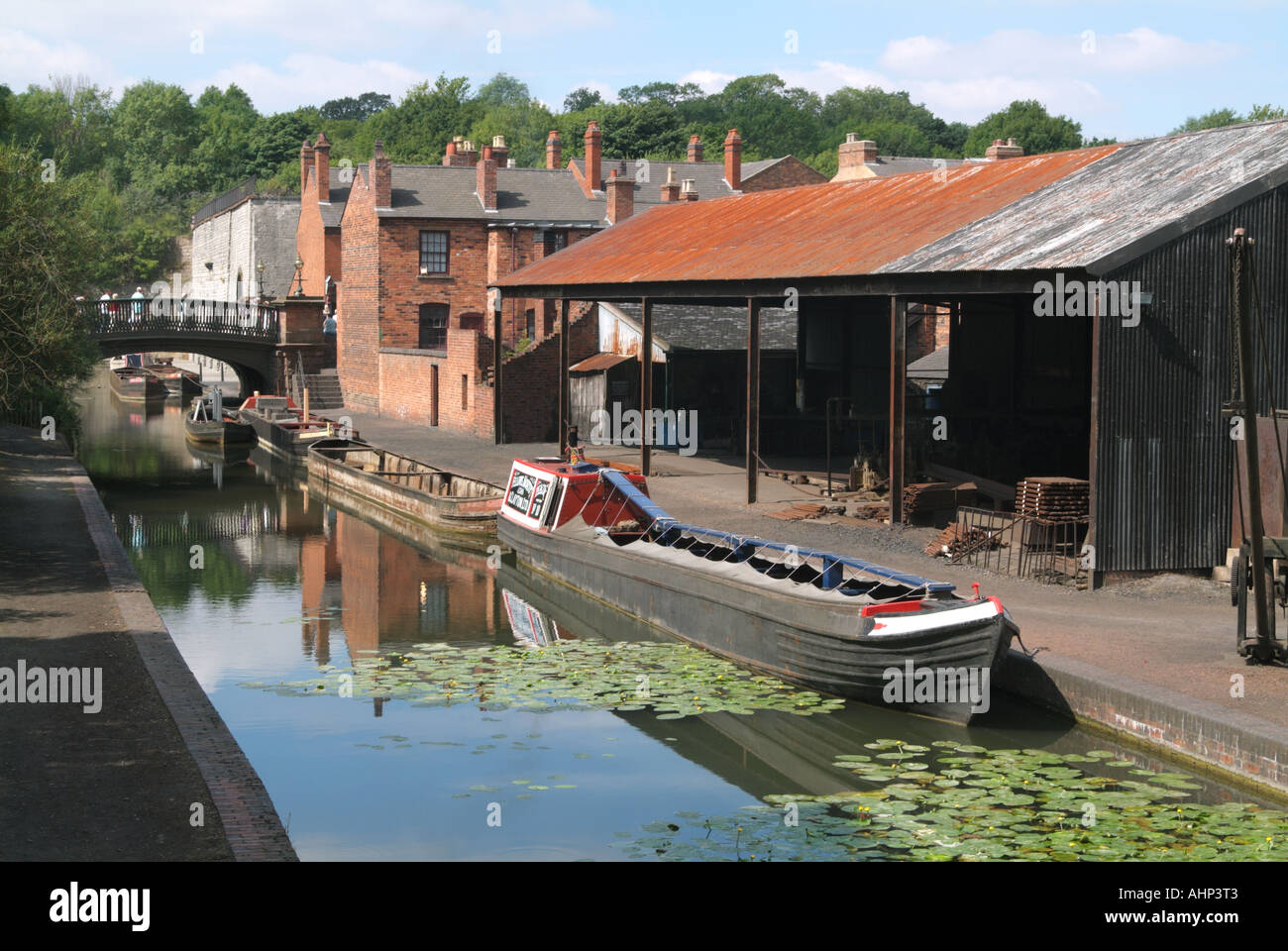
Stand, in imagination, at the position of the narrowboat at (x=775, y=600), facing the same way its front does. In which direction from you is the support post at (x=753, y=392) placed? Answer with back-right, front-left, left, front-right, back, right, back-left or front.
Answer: back-left

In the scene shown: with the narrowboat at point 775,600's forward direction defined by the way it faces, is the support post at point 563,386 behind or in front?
behind

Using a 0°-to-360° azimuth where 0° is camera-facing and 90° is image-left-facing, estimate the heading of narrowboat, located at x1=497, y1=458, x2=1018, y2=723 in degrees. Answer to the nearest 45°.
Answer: approximately 315°

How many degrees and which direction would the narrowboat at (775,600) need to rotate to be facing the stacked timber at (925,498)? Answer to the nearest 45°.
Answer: approximately 135° to its left

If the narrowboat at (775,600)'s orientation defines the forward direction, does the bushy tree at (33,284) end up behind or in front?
behind
